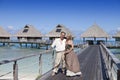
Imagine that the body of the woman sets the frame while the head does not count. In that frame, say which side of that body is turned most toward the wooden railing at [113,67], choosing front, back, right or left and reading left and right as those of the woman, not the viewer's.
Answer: left

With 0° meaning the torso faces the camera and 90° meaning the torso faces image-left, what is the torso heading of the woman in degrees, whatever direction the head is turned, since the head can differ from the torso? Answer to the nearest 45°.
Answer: approximately 45°
